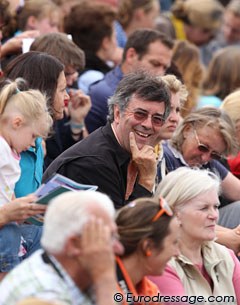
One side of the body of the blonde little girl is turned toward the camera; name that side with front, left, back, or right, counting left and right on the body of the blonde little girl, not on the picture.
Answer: right

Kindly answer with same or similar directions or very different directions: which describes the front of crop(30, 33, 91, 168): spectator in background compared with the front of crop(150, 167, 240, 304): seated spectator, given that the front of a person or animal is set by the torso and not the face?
same or similar directions

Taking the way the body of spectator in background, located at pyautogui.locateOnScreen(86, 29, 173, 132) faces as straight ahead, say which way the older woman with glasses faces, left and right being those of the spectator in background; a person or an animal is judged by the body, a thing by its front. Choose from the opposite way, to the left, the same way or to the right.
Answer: the same way

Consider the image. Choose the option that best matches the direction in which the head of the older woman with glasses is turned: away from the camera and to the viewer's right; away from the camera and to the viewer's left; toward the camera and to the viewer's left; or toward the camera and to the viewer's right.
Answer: toward the camera and to the viewer's right

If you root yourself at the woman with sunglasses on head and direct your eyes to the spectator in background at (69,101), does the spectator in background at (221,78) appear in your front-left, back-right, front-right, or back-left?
front-right

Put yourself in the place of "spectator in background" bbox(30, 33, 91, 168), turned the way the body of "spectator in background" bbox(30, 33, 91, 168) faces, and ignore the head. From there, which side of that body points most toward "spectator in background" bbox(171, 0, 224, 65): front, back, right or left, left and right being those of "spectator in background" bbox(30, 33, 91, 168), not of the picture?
left

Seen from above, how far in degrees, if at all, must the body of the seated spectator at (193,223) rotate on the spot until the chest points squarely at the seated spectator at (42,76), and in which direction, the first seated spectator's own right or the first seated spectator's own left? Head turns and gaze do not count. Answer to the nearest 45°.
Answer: approximately 180°

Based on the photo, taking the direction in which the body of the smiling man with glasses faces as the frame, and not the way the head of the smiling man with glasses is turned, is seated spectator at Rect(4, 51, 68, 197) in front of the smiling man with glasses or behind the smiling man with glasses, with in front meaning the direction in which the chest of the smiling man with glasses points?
behind

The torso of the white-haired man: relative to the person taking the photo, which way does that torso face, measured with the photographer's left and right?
facing to the right of the viewer
